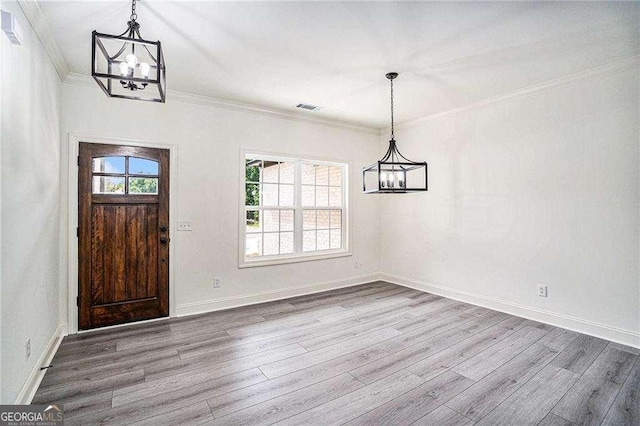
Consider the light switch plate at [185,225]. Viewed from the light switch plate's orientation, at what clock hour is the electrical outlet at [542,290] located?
The electrical outlet is roughly at 10 o'clock from the light switch plate.

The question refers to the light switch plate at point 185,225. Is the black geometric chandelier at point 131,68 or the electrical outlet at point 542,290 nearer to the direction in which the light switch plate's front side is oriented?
the black geometric chandelier

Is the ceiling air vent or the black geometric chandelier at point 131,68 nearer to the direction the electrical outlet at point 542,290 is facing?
the black geometric chandelier

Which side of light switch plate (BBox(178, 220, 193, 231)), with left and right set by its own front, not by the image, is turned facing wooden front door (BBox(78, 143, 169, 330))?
right

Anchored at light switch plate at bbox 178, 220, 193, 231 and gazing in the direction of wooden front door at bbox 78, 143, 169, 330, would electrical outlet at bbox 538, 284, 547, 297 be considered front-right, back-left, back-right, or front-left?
back-left
